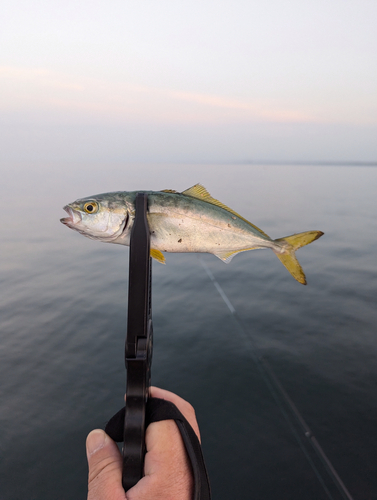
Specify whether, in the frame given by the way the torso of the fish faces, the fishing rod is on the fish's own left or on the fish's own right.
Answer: on the fish's own right

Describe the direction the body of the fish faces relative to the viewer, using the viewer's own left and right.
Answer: facing to the left of the viewer
